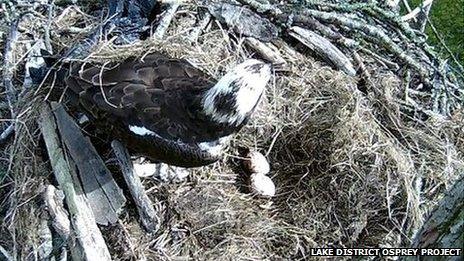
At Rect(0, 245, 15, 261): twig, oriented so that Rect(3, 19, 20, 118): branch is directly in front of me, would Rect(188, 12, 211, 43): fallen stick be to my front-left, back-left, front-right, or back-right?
front-right

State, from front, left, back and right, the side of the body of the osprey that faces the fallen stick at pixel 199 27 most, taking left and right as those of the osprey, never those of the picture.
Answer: left

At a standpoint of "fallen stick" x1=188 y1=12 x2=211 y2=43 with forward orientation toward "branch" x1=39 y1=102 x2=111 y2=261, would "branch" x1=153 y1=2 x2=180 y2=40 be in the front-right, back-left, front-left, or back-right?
front-right

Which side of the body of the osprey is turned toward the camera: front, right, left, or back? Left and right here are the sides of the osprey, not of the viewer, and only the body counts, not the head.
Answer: right

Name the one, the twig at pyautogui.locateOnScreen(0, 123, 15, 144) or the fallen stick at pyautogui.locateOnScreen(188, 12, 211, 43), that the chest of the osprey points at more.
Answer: the fallen stick

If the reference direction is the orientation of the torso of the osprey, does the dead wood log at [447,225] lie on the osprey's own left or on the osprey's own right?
on the osprey's own right

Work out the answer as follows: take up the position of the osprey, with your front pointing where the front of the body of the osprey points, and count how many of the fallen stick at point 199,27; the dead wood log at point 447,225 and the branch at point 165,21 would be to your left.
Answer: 2

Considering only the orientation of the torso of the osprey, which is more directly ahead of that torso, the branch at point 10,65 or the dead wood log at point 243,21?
the dead wood log

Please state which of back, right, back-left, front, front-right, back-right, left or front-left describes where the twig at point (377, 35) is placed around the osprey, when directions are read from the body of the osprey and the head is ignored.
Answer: front-left

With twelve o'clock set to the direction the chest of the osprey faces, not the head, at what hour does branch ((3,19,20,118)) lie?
The branch is roughly at 7 o'clock from the osprey.
